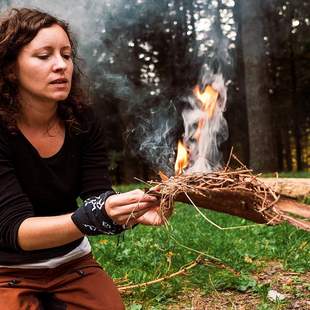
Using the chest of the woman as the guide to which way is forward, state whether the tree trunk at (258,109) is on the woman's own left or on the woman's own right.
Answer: on the woman's own left

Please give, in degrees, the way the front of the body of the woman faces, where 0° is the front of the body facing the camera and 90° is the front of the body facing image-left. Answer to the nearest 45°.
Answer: approximately 315°

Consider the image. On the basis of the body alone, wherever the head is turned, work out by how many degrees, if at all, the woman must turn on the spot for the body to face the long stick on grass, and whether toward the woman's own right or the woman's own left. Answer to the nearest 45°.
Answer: approximately 90° to the woman's own left
